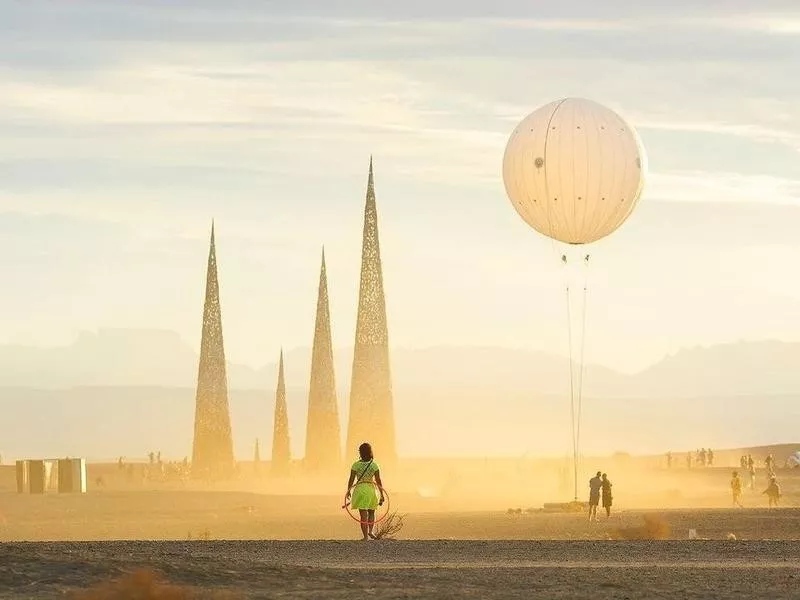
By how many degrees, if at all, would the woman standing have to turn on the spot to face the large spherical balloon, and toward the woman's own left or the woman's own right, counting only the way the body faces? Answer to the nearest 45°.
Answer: approximately 45° to the woman's own right

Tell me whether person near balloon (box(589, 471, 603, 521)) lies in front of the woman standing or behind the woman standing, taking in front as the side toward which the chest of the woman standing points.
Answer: in front

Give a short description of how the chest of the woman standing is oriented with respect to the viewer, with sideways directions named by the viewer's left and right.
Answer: facing away from the viewer
